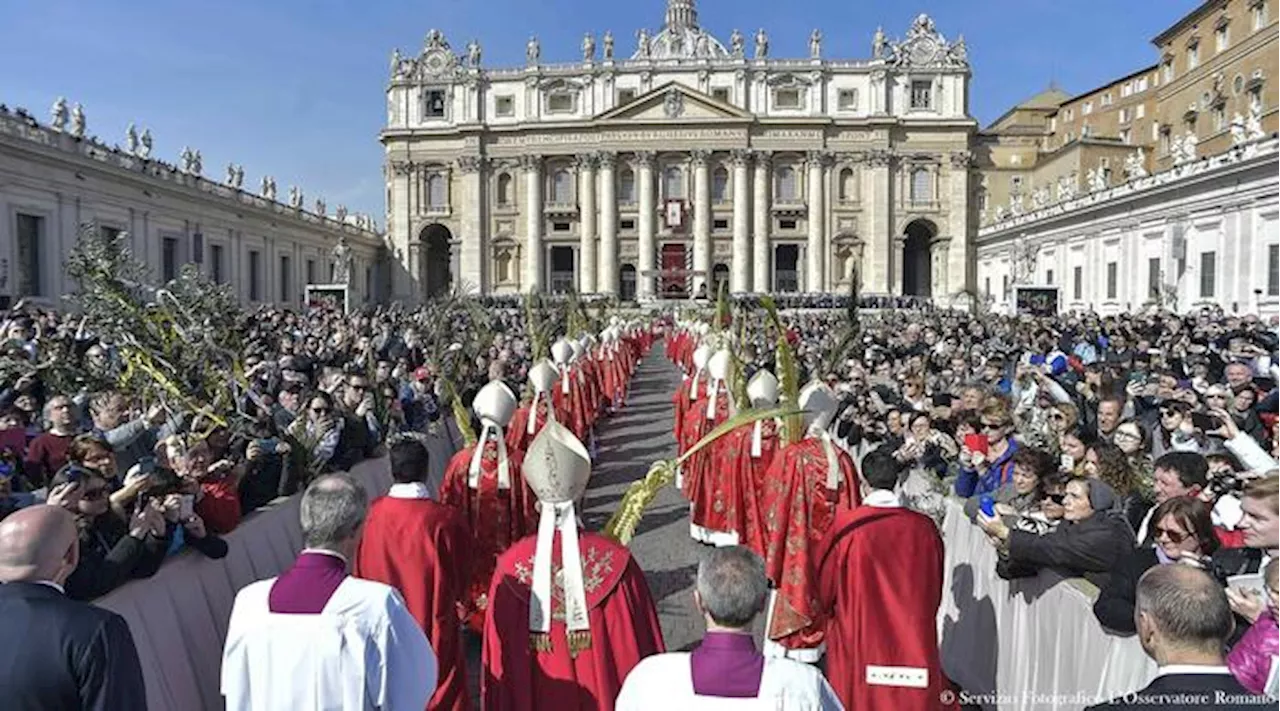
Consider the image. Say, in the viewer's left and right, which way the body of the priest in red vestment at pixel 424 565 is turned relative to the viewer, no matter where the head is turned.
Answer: facing away from the viewer

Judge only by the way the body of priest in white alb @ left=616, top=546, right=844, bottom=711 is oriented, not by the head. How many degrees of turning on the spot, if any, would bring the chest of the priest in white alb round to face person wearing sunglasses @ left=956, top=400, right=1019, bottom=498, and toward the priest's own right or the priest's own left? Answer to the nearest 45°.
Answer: approximately 45° to the priest's own right

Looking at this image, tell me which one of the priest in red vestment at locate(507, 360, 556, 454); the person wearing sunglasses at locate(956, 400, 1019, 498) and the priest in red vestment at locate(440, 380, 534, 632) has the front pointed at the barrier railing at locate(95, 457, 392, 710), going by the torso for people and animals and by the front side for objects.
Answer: the person wearing sunglasses

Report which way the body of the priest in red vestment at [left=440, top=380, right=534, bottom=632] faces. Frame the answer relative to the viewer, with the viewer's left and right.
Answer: facing away from the viewer

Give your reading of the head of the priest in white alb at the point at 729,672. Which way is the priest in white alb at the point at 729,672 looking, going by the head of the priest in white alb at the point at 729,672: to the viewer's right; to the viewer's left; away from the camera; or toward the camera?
away from the camera

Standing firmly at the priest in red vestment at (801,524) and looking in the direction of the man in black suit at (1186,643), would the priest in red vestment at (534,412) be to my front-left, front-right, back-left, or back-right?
back-right

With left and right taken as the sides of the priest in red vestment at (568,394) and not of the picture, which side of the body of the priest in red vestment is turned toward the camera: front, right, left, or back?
back

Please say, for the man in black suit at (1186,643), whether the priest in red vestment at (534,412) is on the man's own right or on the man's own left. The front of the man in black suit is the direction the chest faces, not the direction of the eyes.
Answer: on the man's own left

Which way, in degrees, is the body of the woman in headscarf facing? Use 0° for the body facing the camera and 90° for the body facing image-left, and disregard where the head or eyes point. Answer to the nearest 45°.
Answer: approximately 90°

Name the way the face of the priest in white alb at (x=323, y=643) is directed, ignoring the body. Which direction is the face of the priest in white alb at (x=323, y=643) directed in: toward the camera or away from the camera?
away from the camera

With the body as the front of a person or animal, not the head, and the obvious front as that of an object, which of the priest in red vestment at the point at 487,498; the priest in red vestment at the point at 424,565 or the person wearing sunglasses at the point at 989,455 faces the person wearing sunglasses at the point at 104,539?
the person wearing sunglasses at the point at 989,455

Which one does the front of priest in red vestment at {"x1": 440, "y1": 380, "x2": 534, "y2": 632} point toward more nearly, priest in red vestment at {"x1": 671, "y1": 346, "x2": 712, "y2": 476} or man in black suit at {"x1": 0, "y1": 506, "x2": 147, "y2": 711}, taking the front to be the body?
the priest in red vestment

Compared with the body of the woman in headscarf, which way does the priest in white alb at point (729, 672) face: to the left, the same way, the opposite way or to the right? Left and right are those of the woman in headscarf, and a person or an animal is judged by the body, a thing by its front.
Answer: to the right

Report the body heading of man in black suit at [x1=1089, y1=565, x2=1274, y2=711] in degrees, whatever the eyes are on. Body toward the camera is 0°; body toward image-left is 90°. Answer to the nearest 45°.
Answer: approximately 180°

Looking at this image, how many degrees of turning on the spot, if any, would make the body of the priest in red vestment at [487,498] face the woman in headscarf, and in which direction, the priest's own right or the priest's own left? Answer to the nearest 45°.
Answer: approximately 135° to the priest's own right
